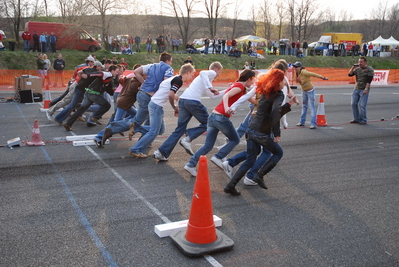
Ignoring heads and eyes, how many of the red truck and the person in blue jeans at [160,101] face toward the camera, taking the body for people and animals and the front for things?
0

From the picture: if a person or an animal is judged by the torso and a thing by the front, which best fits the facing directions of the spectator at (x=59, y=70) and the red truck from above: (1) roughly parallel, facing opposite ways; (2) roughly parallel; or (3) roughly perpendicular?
roughly perpendicular

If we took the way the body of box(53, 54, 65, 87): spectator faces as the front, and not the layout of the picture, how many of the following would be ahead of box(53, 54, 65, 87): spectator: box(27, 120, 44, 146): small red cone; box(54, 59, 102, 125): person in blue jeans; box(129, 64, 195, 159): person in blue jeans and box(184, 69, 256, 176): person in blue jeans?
4

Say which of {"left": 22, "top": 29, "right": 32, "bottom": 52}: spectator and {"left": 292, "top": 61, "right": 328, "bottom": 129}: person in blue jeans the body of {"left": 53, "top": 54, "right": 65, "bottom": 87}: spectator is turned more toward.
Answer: the person in blue jeans

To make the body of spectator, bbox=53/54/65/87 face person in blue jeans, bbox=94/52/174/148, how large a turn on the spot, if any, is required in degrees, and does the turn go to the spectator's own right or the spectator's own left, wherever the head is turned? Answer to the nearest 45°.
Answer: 0° — they already face them

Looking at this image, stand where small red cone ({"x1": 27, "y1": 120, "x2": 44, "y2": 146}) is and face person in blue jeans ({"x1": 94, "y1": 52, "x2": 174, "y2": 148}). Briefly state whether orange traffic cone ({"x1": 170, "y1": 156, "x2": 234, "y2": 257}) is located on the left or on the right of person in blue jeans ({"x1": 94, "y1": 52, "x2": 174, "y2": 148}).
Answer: right

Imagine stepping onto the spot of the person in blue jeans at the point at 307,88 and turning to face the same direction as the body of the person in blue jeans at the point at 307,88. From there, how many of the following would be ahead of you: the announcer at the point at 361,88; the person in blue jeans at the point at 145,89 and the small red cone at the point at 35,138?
2
